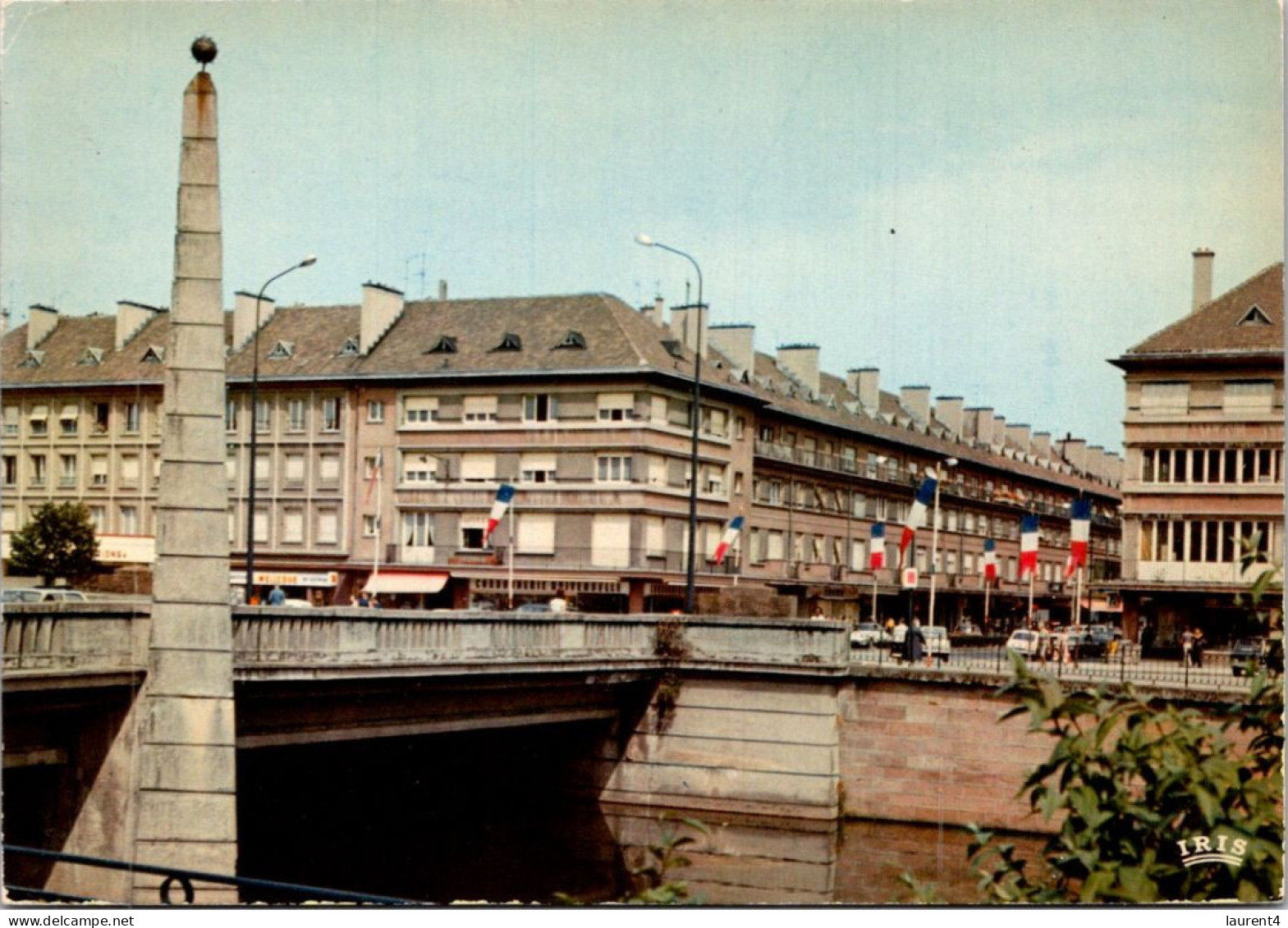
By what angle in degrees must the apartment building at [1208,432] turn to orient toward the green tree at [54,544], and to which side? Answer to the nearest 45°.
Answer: approximately 45° to its right

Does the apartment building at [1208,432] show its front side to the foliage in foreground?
yes

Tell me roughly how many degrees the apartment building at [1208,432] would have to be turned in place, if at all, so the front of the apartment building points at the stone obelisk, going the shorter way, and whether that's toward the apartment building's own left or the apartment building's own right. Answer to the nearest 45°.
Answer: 0° — it already faces it

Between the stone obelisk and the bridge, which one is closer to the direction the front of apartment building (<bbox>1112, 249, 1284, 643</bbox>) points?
the stone obelisk

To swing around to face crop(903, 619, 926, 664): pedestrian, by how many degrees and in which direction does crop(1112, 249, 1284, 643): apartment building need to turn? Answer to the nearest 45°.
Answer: approximately 45° to its right

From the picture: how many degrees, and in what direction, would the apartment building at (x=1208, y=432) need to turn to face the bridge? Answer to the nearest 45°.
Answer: approximately 45° to its right

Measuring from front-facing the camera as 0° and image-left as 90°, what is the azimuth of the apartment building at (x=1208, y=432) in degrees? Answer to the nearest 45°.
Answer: approximately 0°

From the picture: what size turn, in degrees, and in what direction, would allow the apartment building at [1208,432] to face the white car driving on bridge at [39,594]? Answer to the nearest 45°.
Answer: approximately 45° to its right
